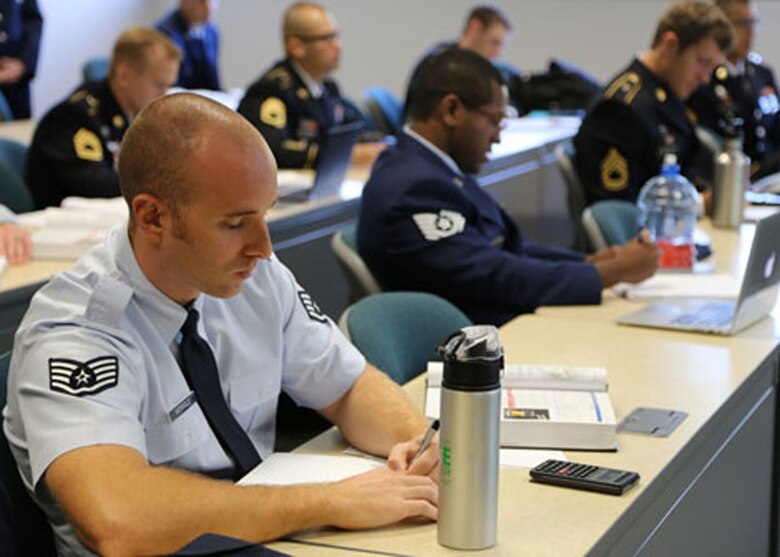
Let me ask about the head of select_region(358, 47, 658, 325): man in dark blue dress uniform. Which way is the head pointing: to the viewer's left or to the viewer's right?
to the viewer's right

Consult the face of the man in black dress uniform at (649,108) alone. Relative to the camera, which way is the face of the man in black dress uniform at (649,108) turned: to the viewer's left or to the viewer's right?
to the viewer's right

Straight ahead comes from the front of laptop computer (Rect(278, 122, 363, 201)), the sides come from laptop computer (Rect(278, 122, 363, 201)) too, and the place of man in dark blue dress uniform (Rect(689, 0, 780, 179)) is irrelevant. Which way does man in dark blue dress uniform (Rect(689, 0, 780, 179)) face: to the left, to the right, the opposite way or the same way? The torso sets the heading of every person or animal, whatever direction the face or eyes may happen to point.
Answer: the opposite way

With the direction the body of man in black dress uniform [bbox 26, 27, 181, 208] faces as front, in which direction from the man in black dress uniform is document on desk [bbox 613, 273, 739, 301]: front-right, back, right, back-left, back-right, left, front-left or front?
front-right

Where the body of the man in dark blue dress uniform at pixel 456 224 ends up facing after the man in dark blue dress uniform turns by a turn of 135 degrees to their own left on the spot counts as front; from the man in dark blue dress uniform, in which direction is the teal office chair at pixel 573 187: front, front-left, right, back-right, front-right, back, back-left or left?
front-right

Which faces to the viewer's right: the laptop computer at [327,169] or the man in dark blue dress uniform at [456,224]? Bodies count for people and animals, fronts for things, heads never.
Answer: the man in dark blue dress uniform

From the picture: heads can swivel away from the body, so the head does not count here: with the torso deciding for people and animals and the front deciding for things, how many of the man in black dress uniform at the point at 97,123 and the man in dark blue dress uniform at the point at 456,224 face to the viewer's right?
2

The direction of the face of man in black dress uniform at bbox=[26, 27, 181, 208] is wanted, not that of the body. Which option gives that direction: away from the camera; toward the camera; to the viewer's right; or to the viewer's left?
to the viewer's right

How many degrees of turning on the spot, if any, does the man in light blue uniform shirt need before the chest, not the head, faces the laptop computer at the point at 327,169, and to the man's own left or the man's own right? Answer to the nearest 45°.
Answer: approximately 135° to the man's own left

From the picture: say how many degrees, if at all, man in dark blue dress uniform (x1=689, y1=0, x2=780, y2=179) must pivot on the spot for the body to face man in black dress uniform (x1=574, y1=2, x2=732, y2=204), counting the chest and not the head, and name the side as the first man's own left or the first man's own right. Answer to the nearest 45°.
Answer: approximately 45° to the first man's own right

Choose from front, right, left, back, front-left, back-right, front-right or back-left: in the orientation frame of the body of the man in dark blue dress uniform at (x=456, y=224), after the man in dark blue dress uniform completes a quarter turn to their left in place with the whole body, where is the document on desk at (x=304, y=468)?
back
